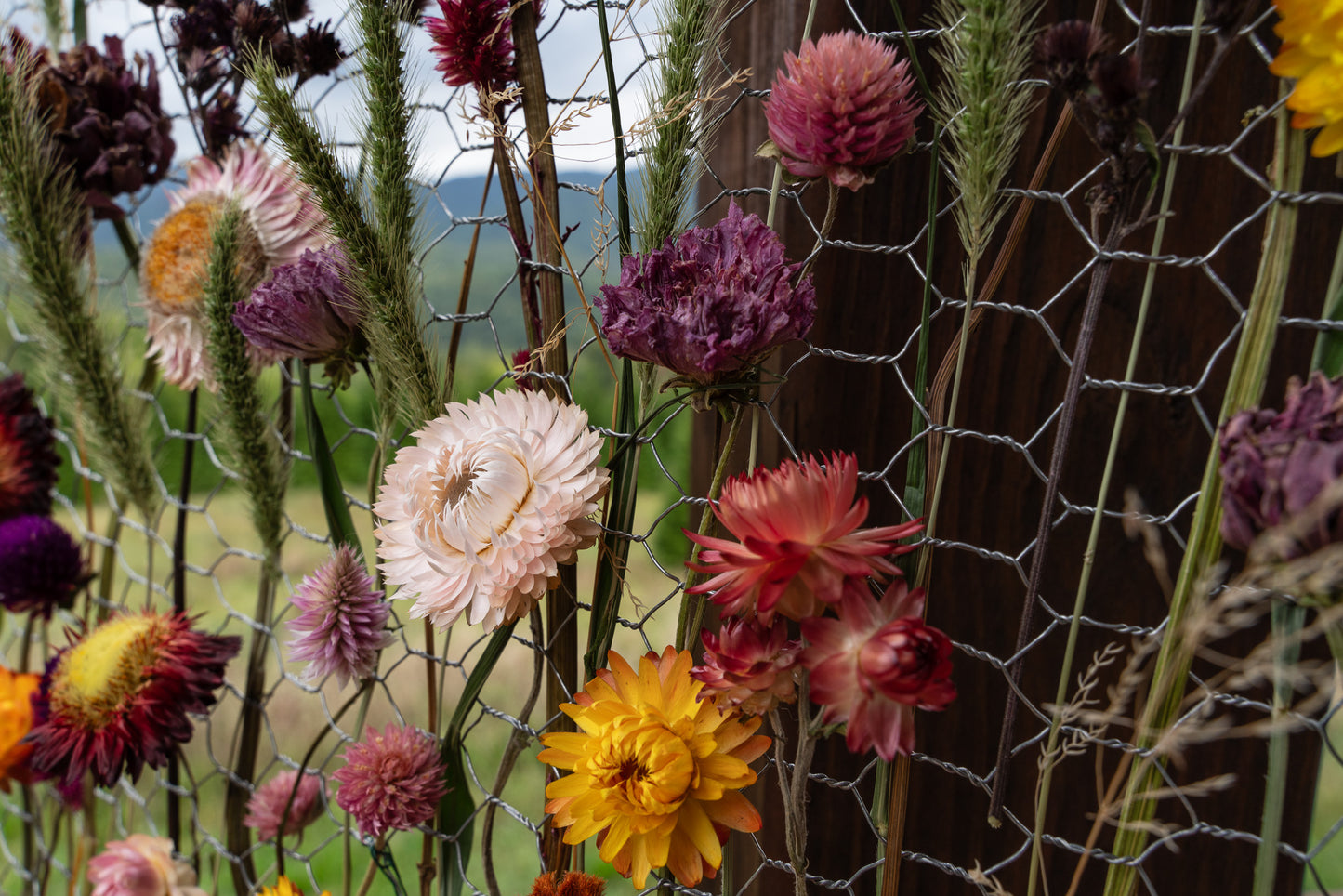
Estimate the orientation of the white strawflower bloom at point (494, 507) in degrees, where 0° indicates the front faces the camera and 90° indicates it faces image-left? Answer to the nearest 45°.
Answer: approximately 45°
